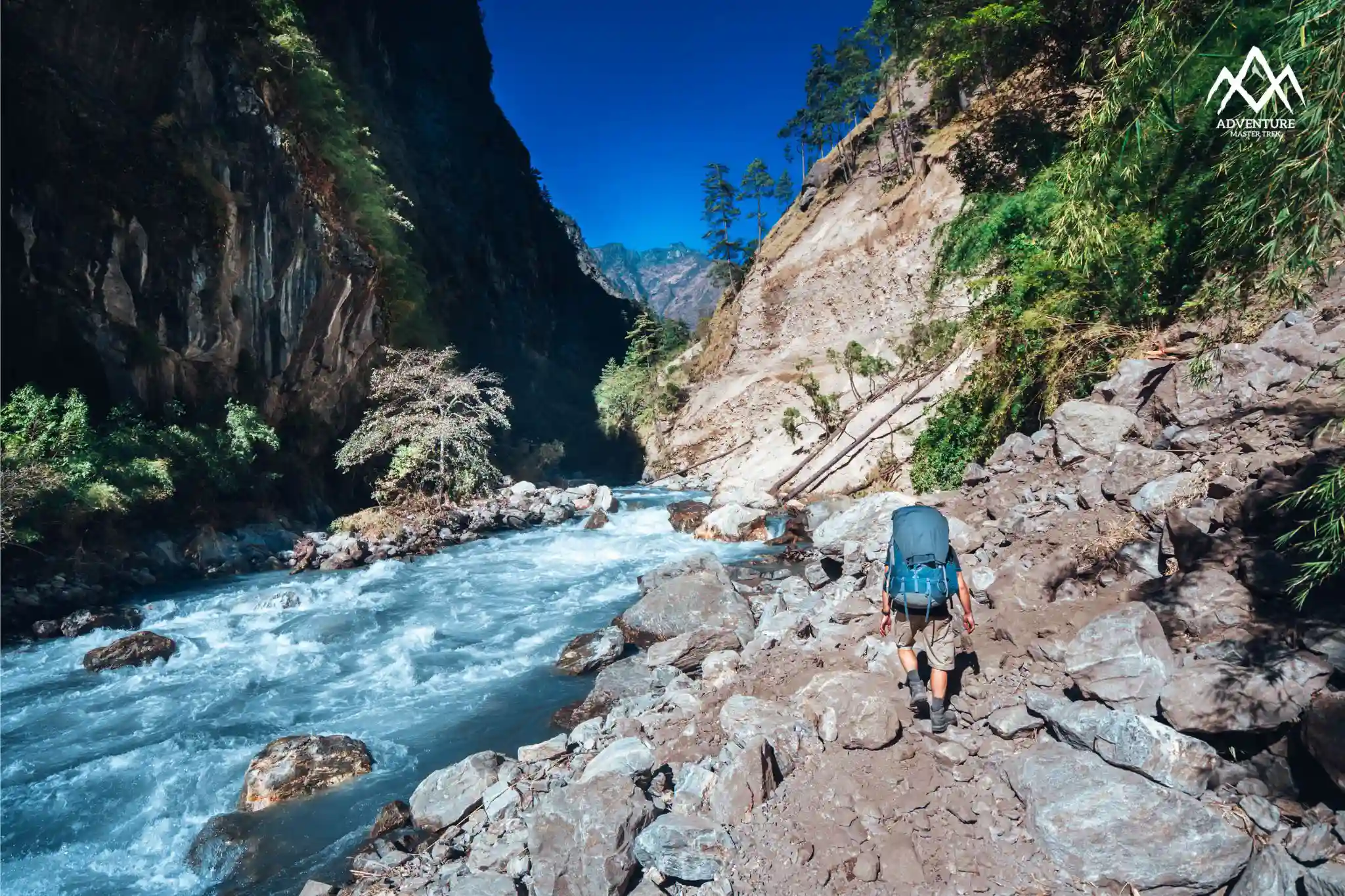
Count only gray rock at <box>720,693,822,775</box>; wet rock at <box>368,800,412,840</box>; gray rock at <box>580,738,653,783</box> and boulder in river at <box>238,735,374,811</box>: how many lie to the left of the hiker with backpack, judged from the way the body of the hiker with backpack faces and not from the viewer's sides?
4

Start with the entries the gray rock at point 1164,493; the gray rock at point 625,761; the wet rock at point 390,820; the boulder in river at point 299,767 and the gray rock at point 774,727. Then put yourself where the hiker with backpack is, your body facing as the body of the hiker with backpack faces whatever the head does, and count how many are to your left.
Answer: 4

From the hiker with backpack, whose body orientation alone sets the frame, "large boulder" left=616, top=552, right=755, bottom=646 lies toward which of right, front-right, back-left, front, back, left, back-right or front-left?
front-left

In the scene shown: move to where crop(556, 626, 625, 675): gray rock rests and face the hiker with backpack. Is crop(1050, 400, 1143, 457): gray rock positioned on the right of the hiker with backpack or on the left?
left

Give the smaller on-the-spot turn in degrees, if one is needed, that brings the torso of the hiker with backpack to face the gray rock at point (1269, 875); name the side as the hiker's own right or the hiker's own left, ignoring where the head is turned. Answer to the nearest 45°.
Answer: approximately 135° to the hiker's own right

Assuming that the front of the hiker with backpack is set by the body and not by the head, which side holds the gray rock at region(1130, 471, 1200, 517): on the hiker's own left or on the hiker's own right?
on the hiker's own right

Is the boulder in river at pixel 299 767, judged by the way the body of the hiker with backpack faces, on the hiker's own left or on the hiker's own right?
on the hiker's own left

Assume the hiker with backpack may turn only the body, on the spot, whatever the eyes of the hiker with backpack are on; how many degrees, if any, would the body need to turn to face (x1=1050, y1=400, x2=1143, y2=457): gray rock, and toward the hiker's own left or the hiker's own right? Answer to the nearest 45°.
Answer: approximately 45° to the hiker's own right

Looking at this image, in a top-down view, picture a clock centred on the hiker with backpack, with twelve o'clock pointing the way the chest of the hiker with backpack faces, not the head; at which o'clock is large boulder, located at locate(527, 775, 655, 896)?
The large boulder is roughly at 8 o'clock from the hiker with backpack.

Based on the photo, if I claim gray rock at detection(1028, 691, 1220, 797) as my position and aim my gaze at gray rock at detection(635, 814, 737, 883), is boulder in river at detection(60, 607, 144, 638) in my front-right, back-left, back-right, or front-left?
front-right

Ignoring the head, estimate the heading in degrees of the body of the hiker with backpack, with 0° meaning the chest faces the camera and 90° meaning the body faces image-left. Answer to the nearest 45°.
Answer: approximately 180°
